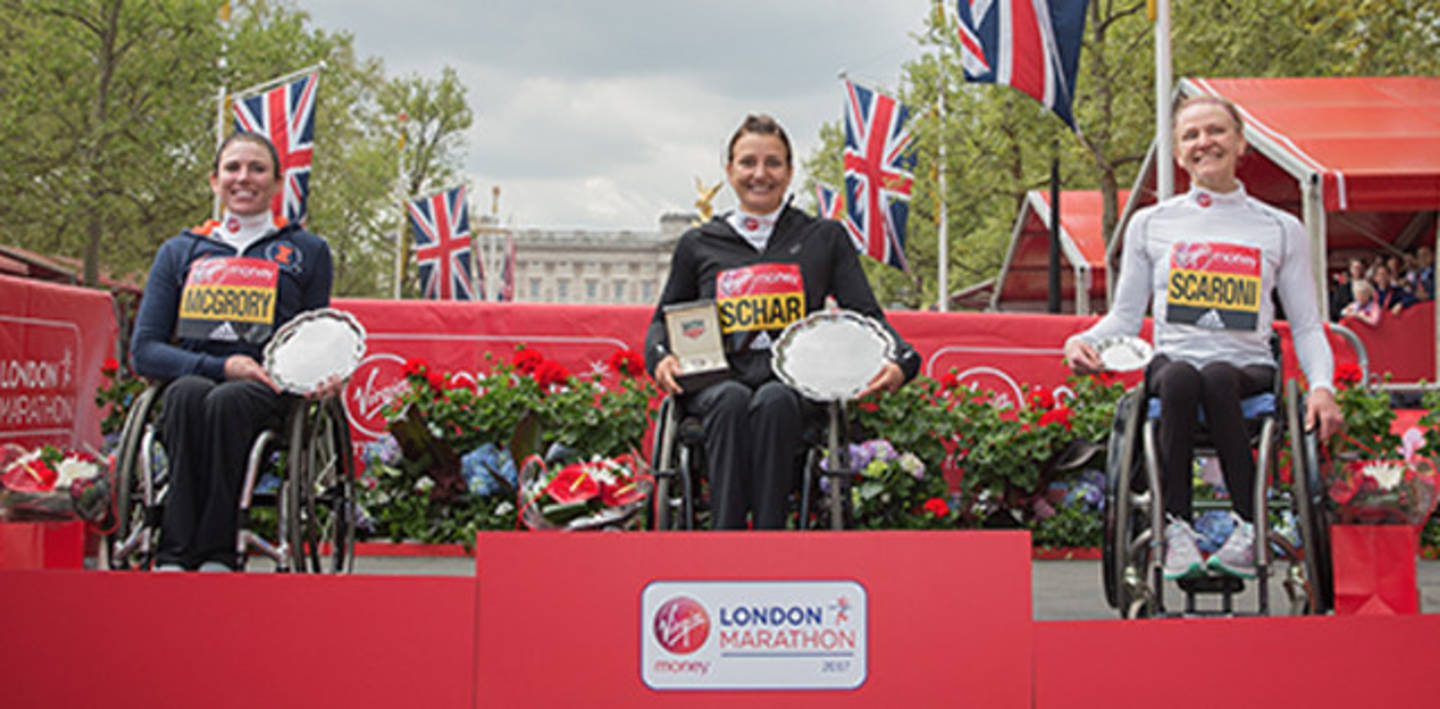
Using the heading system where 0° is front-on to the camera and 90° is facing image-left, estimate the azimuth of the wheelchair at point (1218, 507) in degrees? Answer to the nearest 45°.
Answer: approximately 0°

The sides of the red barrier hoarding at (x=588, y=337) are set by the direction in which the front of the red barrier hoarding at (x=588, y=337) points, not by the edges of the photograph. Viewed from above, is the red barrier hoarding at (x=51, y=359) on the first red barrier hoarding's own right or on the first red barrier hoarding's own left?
on the first red barrier hoarding's own right

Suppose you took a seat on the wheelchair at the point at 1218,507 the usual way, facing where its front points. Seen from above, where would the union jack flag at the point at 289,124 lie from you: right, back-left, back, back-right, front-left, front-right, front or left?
back-right

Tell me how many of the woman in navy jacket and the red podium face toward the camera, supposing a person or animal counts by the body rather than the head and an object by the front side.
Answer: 2

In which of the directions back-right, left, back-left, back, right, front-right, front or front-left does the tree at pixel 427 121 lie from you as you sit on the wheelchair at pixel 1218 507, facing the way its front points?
back-right

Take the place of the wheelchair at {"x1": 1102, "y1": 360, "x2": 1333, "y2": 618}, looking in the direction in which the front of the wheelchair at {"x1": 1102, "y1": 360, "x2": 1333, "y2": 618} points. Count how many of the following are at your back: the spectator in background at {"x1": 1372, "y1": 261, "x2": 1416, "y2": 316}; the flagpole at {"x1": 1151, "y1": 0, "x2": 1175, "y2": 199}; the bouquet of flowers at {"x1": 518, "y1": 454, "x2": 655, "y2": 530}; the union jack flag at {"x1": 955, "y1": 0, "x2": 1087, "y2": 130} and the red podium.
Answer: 3

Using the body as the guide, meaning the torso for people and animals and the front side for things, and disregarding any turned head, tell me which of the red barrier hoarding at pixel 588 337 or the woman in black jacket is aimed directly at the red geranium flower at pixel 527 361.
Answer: the red barrier hoarding

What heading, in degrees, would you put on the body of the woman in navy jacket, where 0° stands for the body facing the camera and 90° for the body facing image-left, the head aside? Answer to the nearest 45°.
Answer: approximately 0°

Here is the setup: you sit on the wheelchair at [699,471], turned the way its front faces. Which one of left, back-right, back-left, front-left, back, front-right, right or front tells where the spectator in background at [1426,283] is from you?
back-left
